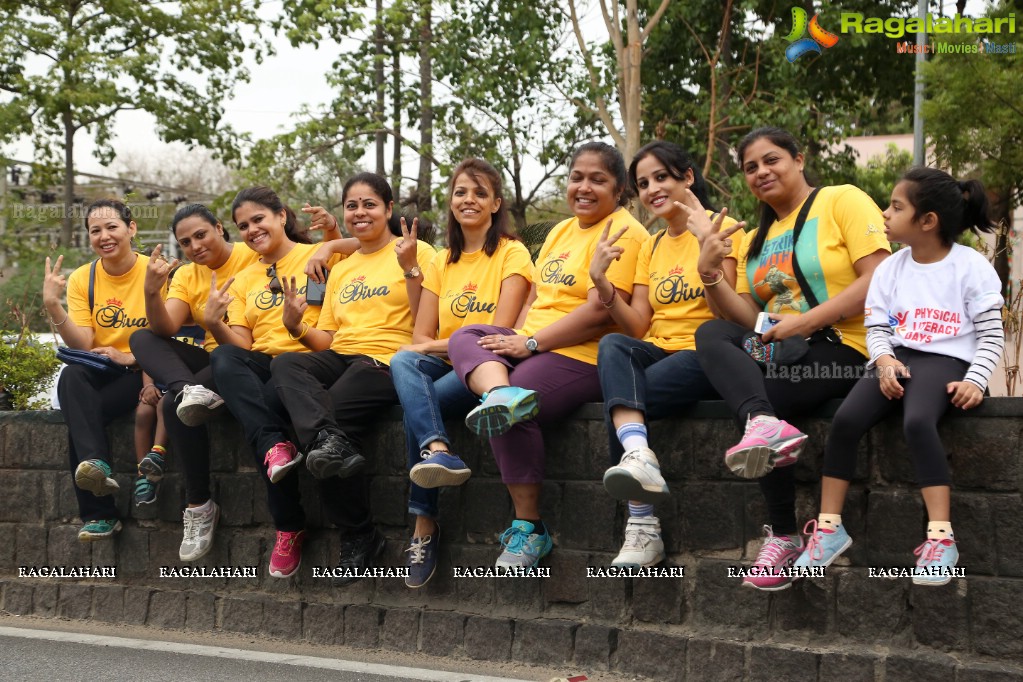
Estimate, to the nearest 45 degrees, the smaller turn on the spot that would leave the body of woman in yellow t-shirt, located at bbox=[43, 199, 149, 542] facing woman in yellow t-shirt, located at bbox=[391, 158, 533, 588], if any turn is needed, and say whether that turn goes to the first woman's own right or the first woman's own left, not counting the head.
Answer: approximately 45° to the first woman's own left

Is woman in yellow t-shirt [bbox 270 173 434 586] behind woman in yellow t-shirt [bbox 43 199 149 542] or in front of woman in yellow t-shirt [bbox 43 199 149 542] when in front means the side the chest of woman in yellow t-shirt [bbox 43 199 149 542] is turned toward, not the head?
in front

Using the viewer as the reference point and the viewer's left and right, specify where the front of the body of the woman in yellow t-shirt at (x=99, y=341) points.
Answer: facing the viewer

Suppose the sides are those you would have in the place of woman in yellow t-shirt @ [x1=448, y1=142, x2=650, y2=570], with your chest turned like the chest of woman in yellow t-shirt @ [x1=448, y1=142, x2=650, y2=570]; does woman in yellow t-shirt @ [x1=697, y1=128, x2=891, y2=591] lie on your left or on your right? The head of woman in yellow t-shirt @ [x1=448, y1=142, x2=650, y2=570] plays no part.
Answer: on your left

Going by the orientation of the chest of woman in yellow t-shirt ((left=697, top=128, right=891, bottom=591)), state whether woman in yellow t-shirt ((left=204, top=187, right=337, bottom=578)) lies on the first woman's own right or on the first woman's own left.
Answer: on the first woman's own right

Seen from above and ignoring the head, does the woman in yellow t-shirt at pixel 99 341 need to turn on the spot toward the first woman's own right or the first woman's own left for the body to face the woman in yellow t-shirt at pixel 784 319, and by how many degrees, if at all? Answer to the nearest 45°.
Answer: approximately 45° to the first woman's own left

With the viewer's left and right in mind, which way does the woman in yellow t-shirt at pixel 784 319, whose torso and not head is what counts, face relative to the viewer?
facing the viewer and to the left of the viewer
